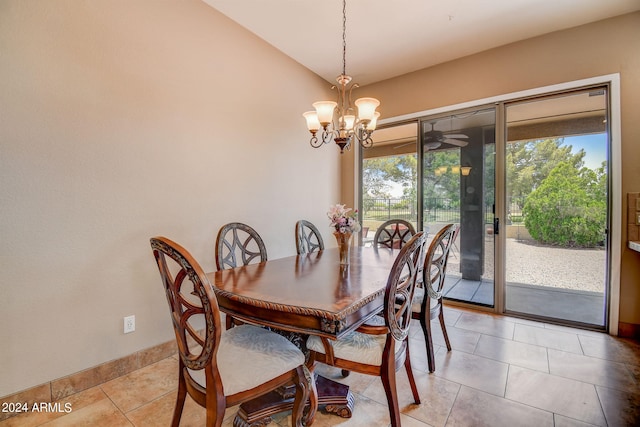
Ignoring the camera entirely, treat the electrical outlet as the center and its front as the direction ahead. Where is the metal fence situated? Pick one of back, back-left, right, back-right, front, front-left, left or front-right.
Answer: front-left

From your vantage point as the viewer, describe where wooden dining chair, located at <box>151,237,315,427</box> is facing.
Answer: facing away from the viewer and to the right of the viewer

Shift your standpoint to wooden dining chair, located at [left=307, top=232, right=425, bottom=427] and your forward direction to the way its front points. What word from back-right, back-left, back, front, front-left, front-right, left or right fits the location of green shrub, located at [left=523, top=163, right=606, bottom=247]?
right

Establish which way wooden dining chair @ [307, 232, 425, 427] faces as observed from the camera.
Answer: facing away from the viewer and to the left of the viewer

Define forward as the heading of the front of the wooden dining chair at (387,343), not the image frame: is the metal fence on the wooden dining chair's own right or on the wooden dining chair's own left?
on the wooden dining chair's own right

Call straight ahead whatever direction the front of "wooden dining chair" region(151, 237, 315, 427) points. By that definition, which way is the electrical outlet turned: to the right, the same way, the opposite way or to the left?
to the right

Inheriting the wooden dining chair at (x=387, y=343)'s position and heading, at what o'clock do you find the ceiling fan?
The ceiling fan is roughly at 2 o'clock from the wooden dining chair.

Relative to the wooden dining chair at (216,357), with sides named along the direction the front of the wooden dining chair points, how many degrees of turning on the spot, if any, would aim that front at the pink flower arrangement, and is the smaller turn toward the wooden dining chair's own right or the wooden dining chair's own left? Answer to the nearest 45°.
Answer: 0° — it already faces it

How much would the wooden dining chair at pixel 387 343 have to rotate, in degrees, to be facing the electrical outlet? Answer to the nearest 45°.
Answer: approximately 45° to its left
